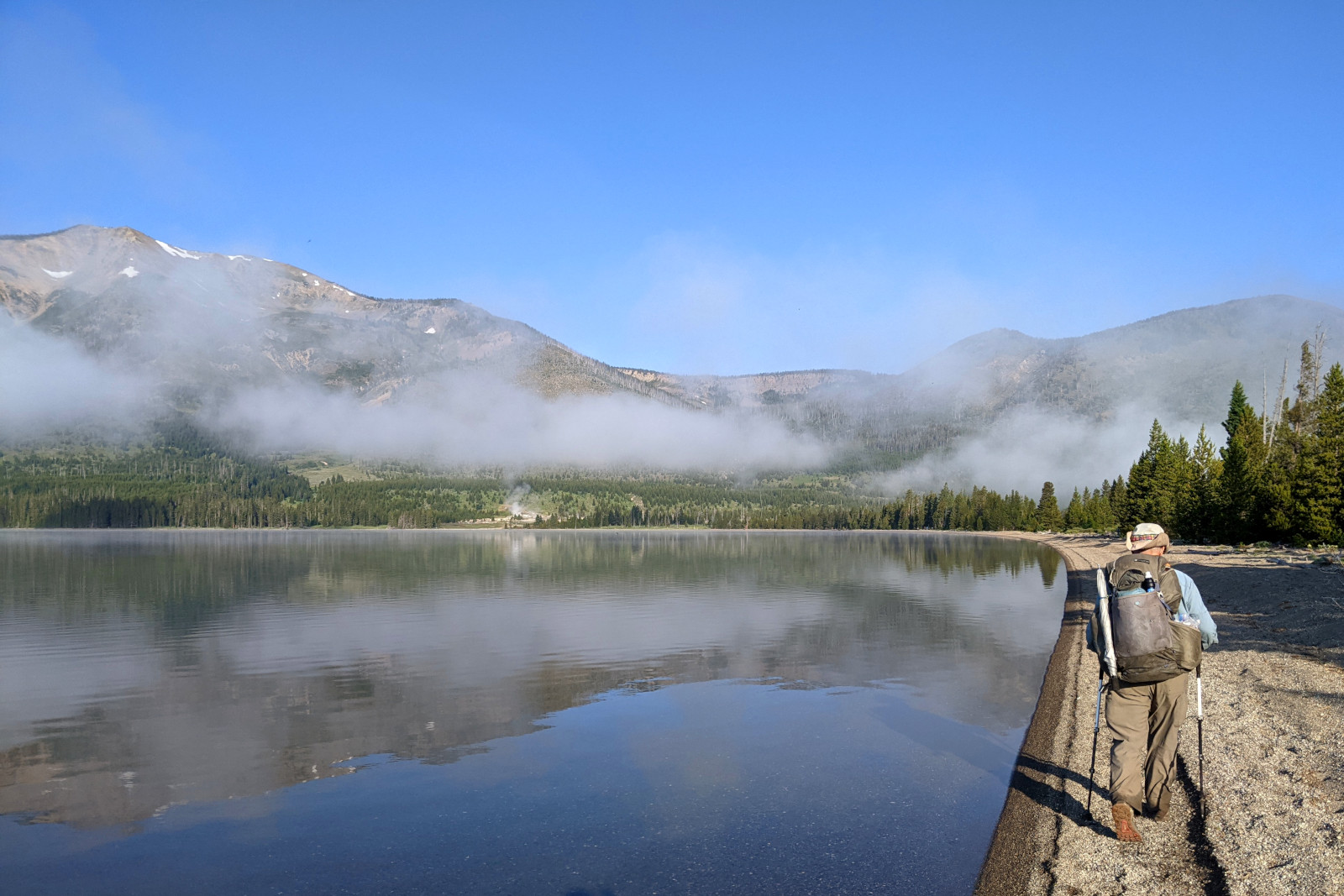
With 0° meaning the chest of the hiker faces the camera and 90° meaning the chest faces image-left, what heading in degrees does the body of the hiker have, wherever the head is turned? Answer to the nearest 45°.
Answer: approximately 180°
